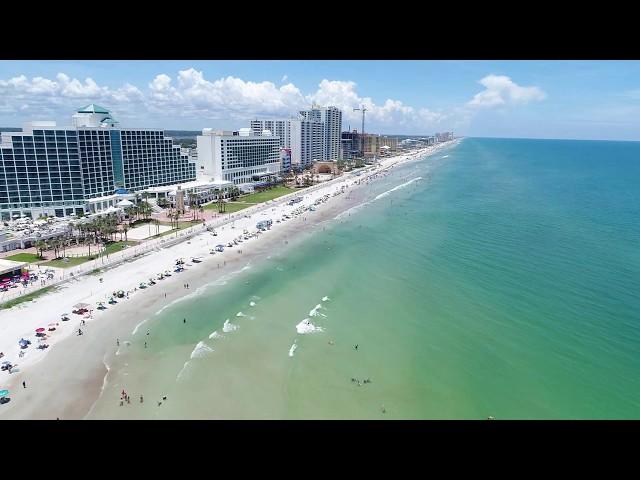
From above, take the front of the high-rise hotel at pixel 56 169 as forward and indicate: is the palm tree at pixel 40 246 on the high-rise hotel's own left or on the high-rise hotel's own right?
on the high-rise hotel's own right

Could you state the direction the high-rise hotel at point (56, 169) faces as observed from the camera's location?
facing the viewer and to the right of the viewer
